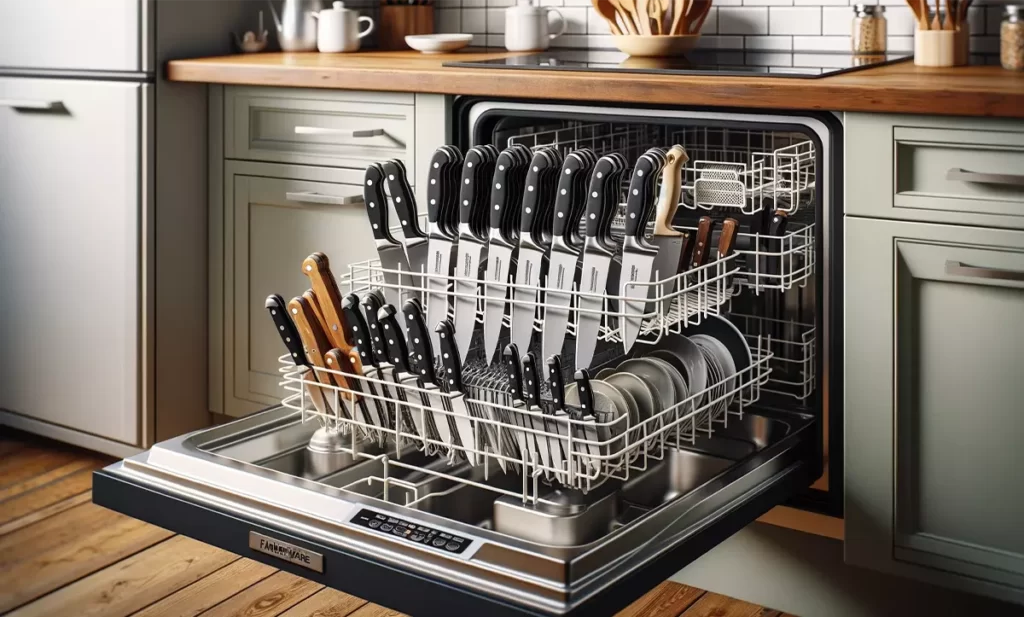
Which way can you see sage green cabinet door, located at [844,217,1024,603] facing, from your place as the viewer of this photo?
facing the viewer and to the left of the viewer

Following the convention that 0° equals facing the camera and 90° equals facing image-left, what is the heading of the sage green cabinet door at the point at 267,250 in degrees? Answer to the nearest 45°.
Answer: approximately 45°

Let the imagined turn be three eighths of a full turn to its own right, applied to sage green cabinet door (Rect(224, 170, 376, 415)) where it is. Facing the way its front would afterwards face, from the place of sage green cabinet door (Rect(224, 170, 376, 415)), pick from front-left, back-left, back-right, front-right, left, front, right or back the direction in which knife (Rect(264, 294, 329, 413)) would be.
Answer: back

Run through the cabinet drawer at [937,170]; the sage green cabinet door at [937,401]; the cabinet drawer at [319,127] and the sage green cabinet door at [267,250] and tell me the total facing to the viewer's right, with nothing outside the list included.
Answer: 0

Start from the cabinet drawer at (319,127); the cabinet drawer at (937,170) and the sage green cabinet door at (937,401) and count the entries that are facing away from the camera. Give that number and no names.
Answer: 0

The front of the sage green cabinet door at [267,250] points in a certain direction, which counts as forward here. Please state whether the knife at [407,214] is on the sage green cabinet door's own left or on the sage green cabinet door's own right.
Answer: on the sage green cabinet door's own left
